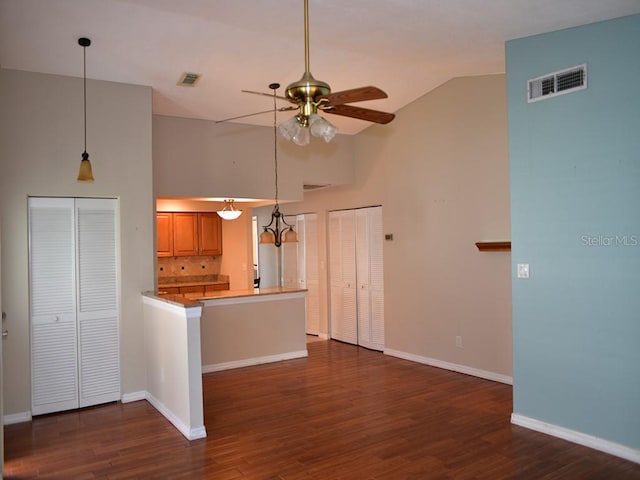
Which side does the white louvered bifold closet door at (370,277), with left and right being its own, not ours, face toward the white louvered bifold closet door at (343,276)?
right

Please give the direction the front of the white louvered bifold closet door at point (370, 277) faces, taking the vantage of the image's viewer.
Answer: facing the viewer and to the left of the viewer

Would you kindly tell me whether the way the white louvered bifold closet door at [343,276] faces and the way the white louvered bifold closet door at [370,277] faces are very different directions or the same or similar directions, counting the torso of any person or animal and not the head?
same or similar directions

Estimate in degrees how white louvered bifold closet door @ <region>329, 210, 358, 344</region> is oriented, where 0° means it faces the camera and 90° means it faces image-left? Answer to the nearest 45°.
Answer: approximately 45°

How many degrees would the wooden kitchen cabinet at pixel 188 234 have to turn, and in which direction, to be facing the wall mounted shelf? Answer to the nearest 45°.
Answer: approximately 45° to its left

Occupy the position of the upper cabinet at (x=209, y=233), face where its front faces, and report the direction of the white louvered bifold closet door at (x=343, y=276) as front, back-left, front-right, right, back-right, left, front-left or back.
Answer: front-left

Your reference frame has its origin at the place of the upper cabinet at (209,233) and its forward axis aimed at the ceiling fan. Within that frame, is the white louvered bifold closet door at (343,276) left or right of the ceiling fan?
left

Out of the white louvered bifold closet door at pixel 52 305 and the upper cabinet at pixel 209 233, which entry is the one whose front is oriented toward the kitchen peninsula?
the upper cabinet

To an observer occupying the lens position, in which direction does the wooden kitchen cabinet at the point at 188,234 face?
facing the viewer

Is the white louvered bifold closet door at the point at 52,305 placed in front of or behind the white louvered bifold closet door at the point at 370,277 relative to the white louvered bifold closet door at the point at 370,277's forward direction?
in front

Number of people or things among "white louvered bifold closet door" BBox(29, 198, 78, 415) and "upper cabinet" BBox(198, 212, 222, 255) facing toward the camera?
2

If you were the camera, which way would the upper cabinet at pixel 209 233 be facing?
facing the viewer

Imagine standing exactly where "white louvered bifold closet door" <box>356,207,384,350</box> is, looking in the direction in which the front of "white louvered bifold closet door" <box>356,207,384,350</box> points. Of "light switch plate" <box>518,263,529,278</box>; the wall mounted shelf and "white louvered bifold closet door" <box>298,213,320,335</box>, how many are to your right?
1
